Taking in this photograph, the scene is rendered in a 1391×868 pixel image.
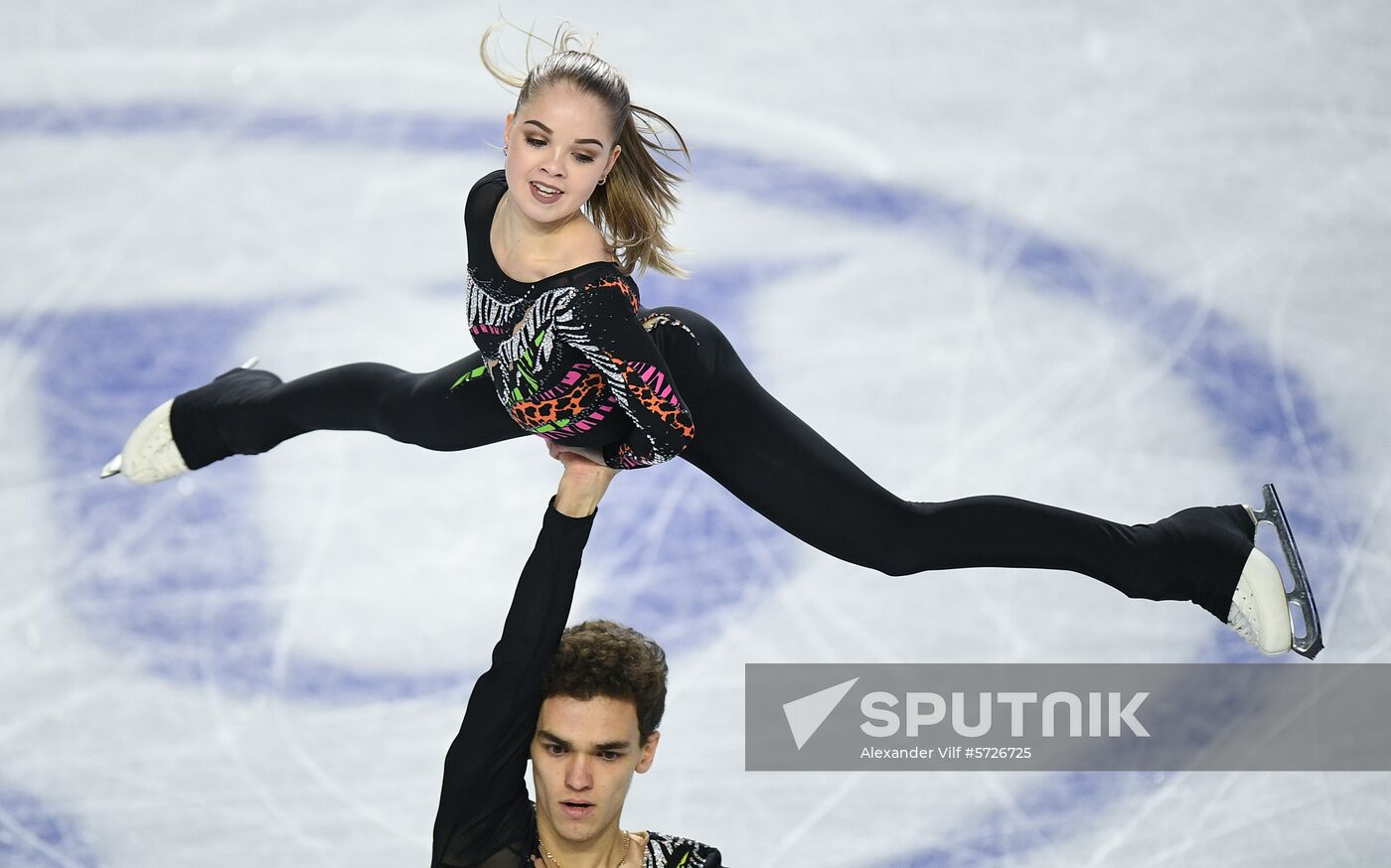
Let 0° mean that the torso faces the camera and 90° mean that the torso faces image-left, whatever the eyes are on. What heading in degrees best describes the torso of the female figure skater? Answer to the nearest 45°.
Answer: approximately 45°

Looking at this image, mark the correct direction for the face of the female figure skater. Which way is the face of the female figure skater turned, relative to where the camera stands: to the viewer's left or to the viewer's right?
to the viewer's left

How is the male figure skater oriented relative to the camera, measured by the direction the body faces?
toward the camera
